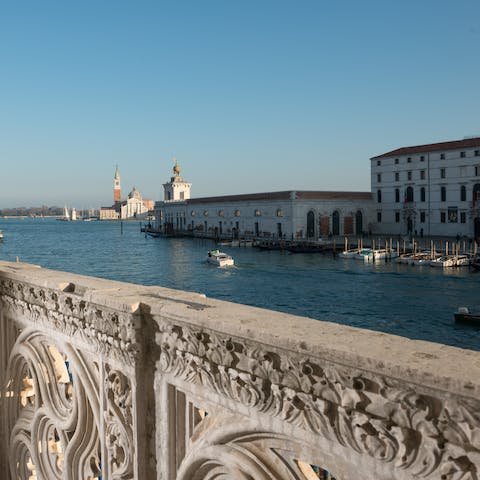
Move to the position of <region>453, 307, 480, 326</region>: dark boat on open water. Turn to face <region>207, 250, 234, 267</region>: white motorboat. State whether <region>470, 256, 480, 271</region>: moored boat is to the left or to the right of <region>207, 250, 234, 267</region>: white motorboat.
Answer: right

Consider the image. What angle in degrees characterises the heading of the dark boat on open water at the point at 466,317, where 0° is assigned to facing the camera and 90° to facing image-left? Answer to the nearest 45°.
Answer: approximately 90°

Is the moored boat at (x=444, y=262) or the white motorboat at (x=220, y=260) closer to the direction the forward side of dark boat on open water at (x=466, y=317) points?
the white motorboat

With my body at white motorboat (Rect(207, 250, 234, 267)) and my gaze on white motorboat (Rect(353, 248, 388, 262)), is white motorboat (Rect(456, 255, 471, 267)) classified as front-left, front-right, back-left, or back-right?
front-right

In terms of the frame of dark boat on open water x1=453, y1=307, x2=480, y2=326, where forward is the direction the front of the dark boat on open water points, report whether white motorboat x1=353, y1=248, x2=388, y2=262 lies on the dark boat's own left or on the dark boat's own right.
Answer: on the dark boat's own right

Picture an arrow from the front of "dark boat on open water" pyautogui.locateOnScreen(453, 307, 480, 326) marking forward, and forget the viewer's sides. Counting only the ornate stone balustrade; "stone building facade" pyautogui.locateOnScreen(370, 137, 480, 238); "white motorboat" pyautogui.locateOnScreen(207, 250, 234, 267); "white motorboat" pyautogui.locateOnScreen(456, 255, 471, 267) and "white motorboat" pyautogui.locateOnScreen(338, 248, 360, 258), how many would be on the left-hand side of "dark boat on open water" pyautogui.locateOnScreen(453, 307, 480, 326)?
1

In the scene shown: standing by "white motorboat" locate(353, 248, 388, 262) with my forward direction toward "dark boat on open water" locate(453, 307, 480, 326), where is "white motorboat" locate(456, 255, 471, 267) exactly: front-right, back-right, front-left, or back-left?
front-left

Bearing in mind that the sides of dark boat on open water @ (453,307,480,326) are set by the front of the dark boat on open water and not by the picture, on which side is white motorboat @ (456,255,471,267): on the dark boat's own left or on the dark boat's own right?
on the dark boat's own right

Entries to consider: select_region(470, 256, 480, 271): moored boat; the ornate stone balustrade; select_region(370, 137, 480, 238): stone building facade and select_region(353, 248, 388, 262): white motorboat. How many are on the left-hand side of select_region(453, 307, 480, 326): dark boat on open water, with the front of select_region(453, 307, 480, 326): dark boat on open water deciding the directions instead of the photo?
1

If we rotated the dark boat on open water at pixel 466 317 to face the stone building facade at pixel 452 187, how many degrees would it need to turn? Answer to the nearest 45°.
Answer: approximately 90° to its left

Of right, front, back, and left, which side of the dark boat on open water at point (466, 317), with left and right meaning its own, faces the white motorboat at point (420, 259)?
left

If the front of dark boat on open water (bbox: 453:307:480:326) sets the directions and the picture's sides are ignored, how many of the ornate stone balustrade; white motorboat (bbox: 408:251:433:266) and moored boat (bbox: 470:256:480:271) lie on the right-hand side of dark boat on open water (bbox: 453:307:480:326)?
2
